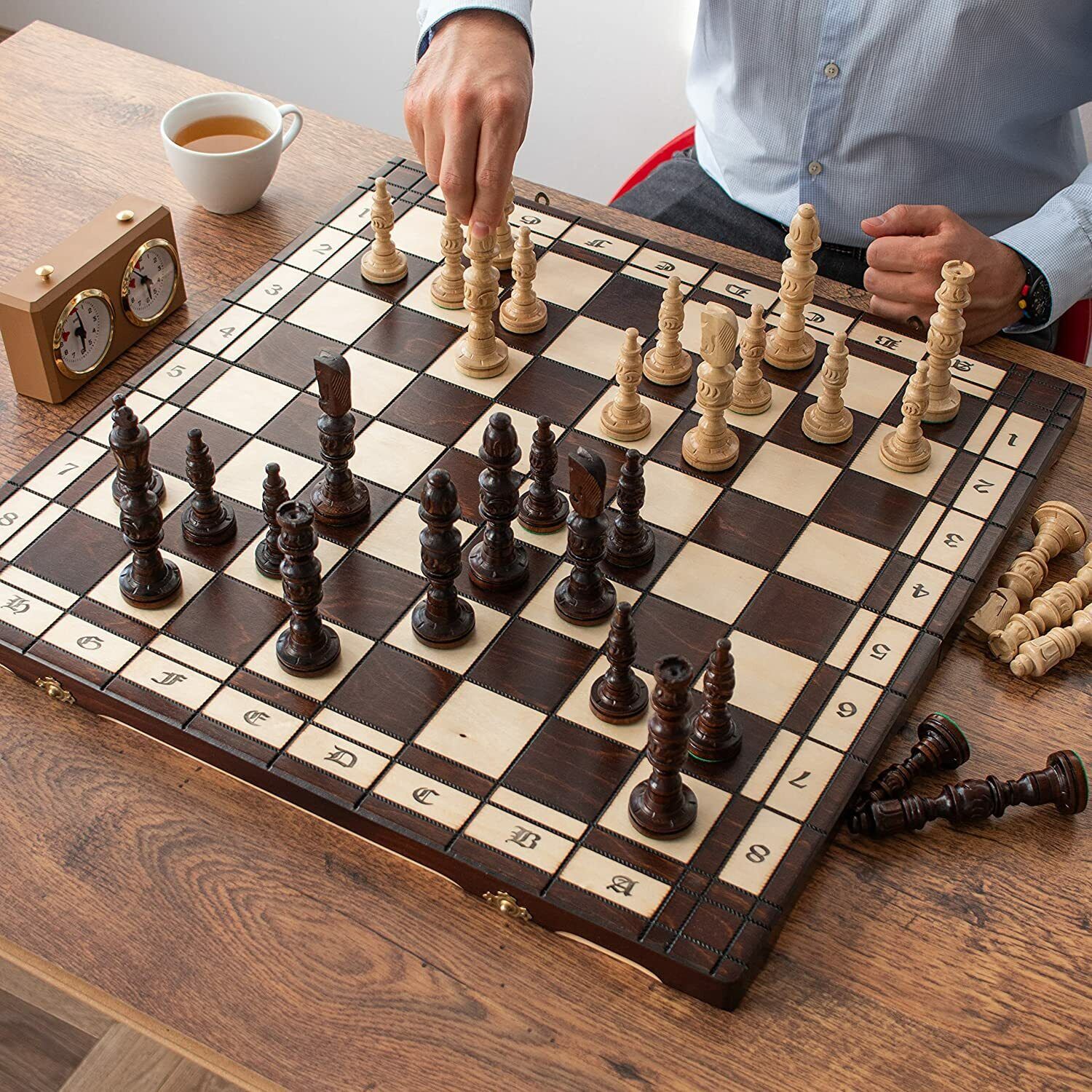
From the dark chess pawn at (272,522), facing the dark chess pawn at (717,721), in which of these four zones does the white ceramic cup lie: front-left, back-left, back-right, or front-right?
back-left

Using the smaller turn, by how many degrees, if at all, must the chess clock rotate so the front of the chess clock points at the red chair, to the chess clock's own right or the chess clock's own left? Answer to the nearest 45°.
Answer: approximately 45° to the chess clock's own left

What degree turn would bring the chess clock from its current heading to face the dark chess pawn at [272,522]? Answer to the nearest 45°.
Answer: approximately 45° to its right

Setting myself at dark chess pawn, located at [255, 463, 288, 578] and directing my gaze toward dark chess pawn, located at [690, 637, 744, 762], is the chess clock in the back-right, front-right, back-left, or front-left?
back-left

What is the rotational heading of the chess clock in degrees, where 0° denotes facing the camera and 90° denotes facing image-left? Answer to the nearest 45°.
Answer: approximately 315°

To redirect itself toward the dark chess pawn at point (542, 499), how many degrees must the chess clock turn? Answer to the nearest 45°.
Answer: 0° — it already faces it

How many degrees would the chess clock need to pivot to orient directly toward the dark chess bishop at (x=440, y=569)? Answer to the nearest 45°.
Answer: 0° — it already faces it

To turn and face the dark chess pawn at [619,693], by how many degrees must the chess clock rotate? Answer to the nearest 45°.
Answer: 0° — it already faces it
